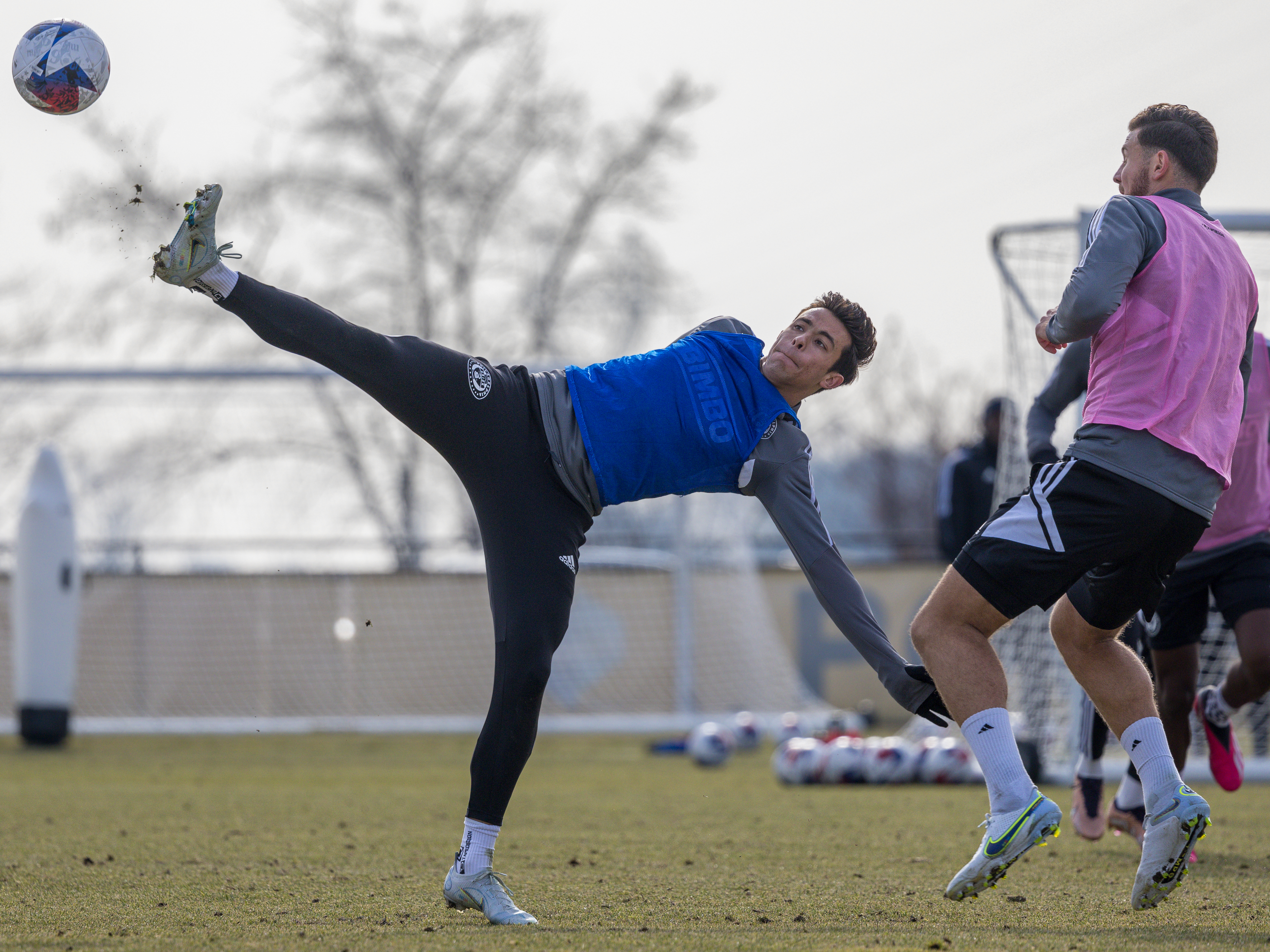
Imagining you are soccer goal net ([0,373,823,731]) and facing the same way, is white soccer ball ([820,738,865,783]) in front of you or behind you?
in front

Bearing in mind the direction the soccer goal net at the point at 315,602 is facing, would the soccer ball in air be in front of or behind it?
in front

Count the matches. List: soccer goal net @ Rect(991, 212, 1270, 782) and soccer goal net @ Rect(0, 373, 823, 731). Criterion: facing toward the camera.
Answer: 2

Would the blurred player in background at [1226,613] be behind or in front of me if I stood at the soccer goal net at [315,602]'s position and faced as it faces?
in front

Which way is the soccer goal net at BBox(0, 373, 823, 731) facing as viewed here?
toward the camera

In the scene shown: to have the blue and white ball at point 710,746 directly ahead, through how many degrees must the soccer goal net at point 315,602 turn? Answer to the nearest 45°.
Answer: approximately 45° to its left

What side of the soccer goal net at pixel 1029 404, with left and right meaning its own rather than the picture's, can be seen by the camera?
front
